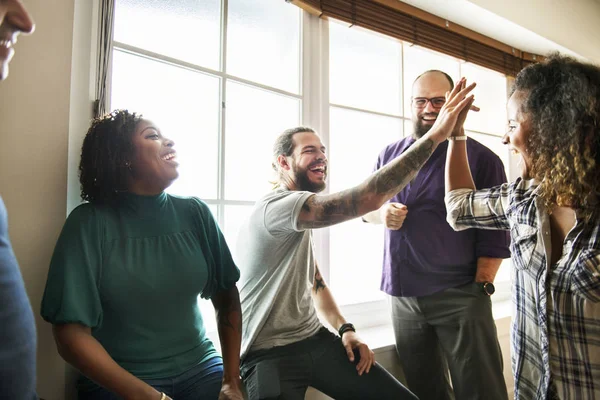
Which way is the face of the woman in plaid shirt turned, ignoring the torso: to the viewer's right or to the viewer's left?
to the viewer's left

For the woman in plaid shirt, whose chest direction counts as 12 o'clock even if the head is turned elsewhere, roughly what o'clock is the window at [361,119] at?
The window is roughly at 3 o'clock from the woman in plaid shirt.

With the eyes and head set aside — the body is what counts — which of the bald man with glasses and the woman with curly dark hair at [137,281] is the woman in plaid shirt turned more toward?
the woman with curly dark hair

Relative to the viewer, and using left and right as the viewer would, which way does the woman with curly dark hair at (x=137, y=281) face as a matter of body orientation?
facing the viewer and to the right of the viewer

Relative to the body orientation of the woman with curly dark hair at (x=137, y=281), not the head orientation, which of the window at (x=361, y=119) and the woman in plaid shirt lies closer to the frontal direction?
the woman in plaid shirt

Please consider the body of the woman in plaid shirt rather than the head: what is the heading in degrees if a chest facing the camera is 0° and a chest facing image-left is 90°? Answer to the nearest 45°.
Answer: approximately 45°

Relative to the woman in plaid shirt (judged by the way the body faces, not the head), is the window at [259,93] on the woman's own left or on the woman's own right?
on the woman's own right

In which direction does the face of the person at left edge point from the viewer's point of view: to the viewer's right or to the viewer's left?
to the viewer's right

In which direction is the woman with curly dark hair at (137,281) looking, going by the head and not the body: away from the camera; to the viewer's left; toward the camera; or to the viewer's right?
to the viewer's right
